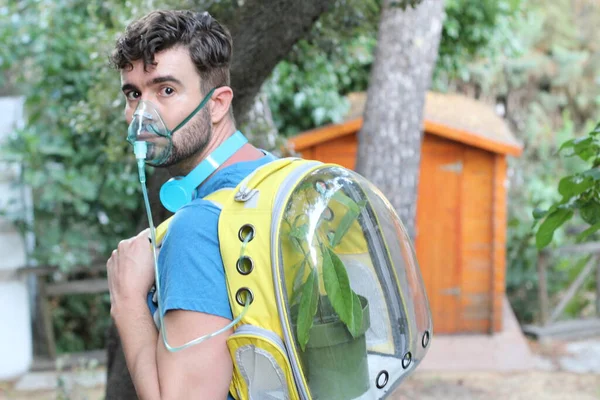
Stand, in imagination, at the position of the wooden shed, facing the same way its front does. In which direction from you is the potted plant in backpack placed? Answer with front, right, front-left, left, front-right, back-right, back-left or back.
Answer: front

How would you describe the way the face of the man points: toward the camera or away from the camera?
toward the camera

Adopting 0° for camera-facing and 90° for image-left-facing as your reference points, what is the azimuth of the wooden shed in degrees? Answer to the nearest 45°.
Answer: approximately 0°

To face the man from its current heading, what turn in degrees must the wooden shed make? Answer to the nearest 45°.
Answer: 0° — it already faces them
